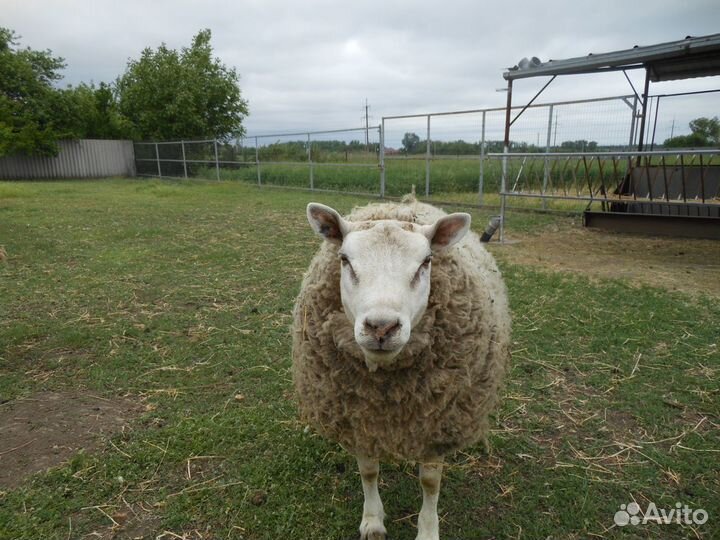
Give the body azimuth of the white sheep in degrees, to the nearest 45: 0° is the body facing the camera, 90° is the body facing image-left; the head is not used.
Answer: approximately 0°

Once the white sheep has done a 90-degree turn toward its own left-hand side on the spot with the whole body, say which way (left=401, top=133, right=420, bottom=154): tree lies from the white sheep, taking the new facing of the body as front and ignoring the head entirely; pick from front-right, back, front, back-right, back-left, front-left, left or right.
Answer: left

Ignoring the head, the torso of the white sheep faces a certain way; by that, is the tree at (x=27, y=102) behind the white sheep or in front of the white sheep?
behind

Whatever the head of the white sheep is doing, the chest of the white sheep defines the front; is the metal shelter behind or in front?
behind

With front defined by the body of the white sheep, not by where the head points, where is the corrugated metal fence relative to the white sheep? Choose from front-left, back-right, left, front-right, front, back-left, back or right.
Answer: back-right
